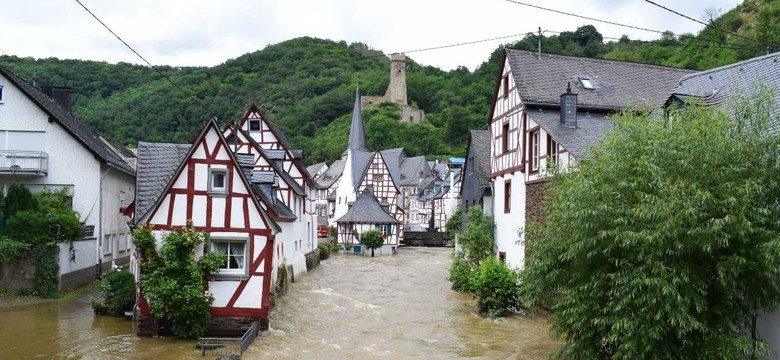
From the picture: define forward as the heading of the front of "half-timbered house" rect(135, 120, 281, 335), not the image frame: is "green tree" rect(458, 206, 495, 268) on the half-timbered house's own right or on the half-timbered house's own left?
on the half-timbered house's own left

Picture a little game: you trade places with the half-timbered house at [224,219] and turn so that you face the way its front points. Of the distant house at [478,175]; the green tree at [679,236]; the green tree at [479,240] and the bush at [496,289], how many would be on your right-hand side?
0

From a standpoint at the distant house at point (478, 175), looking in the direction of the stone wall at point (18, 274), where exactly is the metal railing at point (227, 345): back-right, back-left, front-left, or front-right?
front-left

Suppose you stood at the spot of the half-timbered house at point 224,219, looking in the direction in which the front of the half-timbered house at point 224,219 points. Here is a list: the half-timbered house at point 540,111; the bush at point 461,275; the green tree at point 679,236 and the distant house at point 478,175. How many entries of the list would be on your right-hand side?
0

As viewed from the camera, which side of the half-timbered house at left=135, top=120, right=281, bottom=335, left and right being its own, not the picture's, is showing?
front

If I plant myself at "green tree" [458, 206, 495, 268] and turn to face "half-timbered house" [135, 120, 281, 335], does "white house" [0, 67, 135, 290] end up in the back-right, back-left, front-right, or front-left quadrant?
front-right

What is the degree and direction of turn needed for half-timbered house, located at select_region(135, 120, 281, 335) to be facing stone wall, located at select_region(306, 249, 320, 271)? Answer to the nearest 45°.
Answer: approximately 180°

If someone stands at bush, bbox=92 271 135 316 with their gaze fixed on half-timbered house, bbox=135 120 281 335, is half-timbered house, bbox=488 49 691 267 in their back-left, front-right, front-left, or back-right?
front-left

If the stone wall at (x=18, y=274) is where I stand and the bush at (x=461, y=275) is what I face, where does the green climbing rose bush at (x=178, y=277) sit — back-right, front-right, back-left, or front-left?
front-right

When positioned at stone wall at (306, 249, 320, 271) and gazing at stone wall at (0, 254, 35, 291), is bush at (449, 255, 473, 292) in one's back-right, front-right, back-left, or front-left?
front-left

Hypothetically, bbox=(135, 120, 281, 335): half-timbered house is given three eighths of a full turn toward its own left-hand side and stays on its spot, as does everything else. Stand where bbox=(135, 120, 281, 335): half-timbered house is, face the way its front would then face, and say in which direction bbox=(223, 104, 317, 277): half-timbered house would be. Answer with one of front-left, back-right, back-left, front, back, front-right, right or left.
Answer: front-left

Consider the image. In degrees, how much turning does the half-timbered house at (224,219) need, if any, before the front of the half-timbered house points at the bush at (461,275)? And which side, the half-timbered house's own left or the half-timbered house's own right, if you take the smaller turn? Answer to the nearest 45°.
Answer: approximately 135° to the half-timbered house's own left

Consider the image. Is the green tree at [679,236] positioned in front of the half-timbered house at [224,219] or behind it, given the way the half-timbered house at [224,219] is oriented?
in front

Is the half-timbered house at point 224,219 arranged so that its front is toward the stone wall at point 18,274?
no

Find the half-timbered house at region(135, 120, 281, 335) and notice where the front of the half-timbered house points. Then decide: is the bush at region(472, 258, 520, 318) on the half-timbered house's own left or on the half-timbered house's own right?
on the half-timbered house's own left
